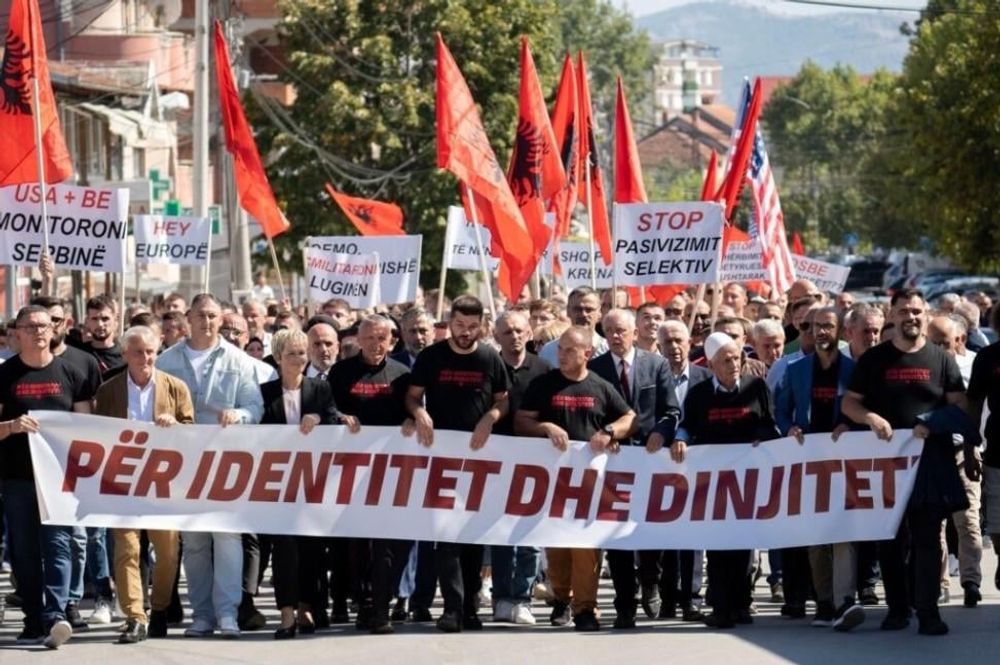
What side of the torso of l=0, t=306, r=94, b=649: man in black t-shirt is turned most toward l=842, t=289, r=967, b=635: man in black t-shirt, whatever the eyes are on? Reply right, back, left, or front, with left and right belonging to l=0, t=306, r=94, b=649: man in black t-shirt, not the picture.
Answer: left

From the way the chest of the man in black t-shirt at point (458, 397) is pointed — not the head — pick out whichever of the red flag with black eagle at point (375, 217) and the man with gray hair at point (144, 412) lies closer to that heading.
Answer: the man with gray hair

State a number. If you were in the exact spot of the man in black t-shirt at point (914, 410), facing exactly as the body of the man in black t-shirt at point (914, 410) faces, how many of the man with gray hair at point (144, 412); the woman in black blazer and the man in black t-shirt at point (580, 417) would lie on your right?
3

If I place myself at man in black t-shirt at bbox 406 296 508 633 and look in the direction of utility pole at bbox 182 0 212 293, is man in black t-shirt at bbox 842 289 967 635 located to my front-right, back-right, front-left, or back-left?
back-right

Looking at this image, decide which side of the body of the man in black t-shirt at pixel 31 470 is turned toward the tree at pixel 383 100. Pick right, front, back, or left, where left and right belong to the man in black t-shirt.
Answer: back

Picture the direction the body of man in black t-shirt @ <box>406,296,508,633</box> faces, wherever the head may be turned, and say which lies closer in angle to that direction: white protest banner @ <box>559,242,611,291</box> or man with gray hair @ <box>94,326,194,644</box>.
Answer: the man with gray hair

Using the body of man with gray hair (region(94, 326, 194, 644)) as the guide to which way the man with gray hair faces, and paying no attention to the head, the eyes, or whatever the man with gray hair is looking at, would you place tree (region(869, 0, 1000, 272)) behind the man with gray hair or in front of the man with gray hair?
behind

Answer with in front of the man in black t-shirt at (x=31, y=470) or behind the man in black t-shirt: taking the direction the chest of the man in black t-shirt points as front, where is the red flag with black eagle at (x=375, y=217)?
behind

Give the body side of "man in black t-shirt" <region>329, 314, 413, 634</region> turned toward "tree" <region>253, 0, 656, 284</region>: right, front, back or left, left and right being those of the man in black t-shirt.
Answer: back

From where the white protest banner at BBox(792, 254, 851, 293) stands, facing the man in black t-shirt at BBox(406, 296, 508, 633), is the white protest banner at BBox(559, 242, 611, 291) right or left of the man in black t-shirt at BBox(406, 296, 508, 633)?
right

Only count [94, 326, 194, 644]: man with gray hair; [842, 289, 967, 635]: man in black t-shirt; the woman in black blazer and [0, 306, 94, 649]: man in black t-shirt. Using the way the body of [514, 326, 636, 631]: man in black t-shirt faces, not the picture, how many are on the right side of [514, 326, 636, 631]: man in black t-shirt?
3

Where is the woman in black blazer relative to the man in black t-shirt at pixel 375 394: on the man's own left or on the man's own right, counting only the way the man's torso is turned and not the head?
on the man's own right
